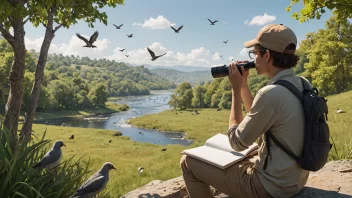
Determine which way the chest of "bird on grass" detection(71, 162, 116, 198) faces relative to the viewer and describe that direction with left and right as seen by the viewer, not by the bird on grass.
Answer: facing to the right of the viewer

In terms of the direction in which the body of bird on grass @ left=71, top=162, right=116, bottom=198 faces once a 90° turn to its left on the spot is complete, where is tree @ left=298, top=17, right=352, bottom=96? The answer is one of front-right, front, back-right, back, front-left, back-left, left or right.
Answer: front-right

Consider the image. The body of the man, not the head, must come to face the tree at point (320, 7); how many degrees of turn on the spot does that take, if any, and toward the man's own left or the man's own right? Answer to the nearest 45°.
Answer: approximately 90° to the man's own right

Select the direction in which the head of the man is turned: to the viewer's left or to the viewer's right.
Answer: to the viewer's left

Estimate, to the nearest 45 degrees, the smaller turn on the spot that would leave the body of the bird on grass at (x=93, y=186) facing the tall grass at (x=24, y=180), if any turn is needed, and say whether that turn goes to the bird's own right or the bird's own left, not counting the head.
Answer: approximately 135° to the bird's own right

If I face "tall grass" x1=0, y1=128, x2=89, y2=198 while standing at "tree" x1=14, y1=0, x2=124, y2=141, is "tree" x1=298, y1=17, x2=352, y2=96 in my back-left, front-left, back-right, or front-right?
back-left

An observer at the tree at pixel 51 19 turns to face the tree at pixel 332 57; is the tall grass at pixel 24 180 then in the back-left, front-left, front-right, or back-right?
back-right

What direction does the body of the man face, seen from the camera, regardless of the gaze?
to the viewer's left

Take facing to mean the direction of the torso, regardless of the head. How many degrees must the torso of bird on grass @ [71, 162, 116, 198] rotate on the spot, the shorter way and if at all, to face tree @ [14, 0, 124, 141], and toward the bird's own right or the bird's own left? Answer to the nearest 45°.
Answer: approximately 90° to the bird's own left

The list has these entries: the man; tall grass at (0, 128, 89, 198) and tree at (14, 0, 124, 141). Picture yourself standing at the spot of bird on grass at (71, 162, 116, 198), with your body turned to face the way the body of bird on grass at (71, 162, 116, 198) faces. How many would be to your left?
1

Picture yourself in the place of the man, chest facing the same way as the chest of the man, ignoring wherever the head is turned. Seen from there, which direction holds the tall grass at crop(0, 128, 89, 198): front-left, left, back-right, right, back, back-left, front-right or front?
front
